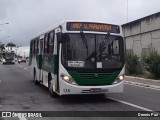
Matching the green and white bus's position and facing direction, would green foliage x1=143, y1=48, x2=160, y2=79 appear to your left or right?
on your left

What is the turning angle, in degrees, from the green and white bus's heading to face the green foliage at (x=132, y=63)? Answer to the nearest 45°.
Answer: approximately 135° to its left

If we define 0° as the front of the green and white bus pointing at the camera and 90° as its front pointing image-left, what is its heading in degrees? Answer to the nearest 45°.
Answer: approximately 315°
